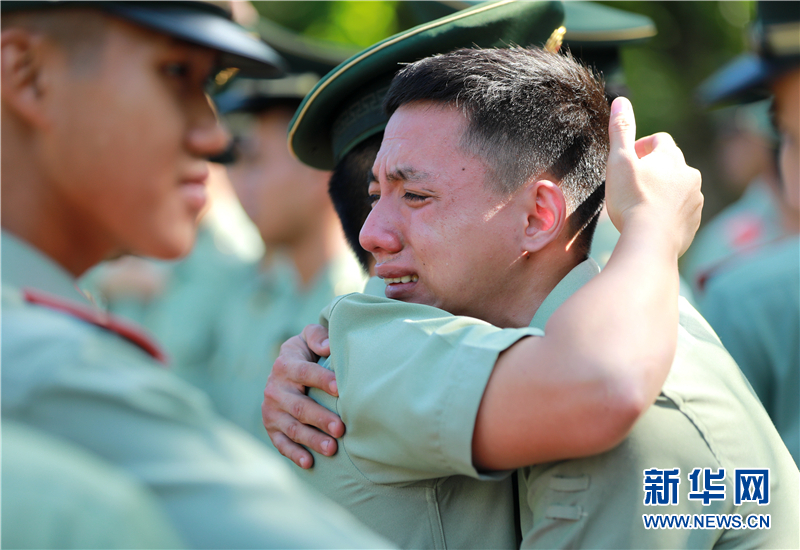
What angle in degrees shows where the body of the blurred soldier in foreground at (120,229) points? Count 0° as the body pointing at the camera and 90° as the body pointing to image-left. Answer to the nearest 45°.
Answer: approximately 270°

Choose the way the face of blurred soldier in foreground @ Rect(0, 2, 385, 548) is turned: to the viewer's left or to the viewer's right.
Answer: to the viewer's right
